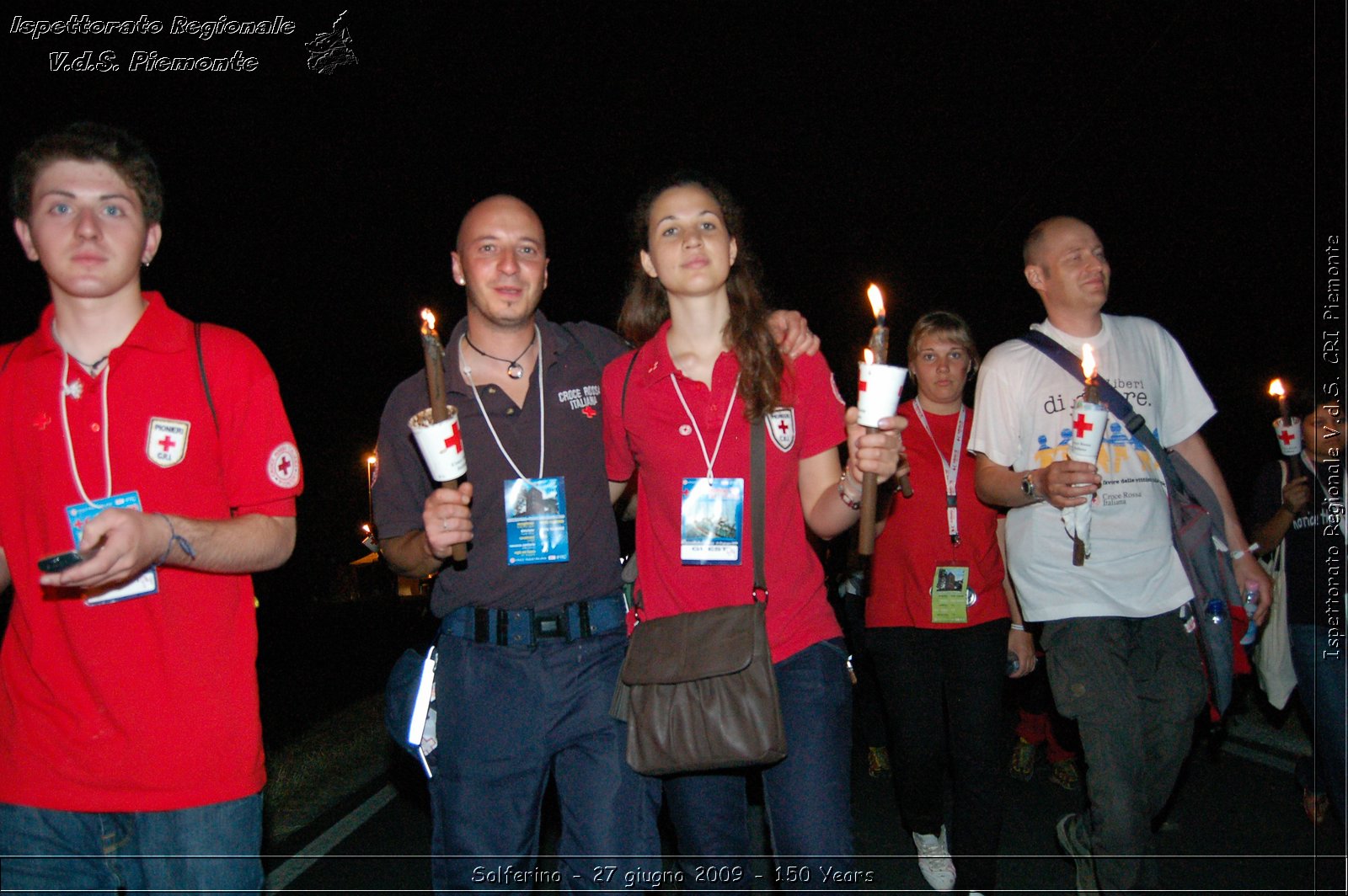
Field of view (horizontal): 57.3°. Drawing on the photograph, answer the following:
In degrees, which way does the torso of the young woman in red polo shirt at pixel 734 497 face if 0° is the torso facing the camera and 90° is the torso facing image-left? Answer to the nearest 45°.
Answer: approximately 0°

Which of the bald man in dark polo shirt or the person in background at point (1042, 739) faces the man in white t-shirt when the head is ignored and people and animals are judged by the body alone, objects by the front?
the person in background

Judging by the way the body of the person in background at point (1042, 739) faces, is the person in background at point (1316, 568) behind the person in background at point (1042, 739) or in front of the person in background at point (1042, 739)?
in front

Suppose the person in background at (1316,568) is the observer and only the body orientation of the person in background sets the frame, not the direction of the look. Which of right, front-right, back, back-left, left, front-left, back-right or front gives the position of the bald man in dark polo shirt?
front-right

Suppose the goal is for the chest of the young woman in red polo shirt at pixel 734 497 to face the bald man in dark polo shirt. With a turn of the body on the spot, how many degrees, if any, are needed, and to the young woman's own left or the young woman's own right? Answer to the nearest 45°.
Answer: approximately 90° to the young woman's own right

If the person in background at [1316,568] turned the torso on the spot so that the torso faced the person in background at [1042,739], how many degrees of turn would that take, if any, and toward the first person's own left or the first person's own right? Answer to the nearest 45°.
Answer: approximately 135° to the first person's own right
